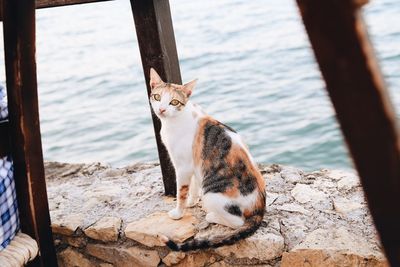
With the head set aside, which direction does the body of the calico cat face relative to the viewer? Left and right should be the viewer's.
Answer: facing to the left of the viewer

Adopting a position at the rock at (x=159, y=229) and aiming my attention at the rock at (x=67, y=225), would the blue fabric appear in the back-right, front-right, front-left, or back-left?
front-left

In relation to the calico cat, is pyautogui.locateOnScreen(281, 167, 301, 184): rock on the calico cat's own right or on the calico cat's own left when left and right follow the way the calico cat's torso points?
on the calico cat's own right
